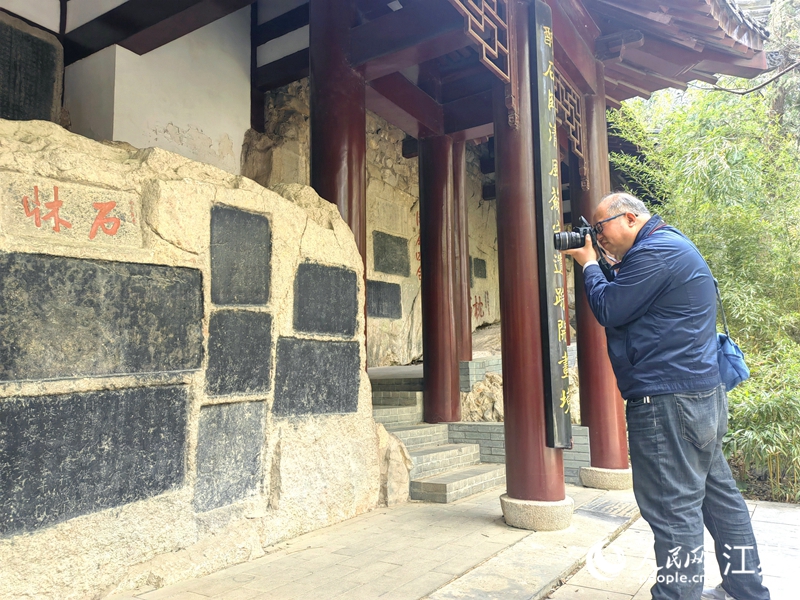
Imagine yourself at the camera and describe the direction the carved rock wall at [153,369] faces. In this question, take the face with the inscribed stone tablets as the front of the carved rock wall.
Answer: facing the viewer and to the right of the viewer

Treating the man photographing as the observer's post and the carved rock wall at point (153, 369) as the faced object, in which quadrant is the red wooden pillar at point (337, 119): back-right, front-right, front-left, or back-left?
front-right

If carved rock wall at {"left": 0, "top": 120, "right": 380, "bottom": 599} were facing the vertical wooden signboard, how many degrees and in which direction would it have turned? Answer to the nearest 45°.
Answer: approximately 45° to its left

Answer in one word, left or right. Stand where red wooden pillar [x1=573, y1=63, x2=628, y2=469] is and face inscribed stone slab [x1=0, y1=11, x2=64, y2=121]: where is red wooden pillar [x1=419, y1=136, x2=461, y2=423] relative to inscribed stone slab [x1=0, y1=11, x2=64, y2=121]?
right

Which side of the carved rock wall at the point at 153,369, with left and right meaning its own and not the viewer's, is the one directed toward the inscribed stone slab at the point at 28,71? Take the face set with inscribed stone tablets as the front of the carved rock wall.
back

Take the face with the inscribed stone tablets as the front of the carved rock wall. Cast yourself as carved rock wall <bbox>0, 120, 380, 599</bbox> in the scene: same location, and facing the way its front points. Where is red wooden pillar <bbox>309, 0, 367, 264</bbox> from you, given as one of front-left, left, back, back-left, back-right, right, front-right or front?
left

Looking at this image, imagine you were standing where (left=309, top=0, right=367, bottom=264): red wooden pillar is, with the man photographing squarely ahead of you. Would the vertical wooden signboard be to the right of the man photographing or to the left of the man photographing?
left

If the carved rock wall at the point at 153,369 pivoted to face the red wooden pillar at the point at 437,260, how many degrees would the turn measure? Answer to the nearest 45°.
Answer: approximately 90° to its left

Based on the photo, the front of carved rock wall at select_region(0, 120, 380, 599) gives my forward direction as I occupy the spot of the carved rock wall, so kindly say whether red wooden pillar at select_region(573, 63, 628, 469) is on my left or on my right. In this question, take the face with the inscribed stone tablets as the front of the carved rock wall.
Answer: on my left

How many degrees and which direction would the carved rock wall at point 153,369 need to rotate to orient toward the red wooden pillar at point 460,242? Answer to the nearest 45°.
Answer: approximately 90° to its left

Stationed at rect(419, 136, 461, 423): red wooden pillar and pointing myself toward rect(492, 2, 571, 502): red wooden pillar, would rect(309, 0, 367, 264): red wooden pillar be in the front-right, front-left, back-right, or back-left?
front-right

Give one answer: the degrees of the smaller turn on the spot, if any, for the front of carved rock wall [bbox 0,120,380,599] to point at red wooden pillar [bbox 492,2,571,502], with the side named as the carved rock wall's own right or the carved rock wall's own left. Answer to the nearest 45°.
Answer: approximately 45° to the carved rock wall's own left

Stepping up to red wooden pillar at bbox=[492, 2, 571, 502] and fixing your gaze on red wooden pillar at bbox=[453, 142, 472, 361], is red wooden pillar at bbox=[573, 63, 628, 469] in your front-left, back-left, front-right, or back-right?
front-right

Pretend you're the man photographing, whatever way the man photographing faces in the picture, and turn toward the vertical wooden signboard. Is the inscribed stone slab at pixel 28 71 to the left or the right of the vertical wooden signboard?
left

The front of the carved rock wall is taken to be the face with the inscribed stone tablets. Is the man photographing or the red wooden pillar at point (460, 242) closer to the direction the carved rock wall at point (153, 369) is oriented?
the man photographing

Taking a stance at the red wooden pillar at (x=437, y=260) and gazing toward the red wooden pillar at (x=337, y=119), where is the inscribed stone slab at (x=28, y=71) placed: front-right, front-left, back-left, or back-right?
front-right

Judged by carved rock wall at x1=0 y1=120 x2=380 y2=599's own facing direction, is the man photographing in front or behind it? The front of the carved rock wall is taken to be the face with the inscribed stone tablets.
in front

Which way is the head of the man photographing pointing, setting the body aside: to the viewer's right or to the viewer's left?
to the viewer's left

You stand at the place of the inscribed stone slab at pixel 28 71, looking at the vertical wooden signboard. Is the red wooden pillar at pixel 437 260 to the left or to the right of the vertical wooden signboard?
left
